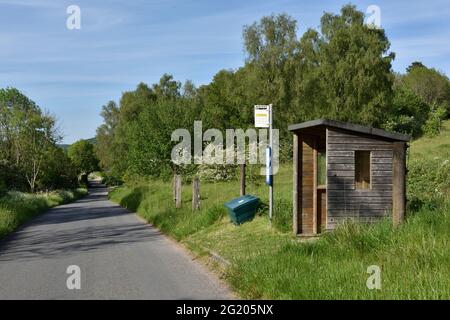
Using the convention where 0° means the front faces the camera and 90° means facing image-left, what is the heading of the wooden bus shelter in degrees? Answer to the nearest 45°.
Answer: approximately 45°
